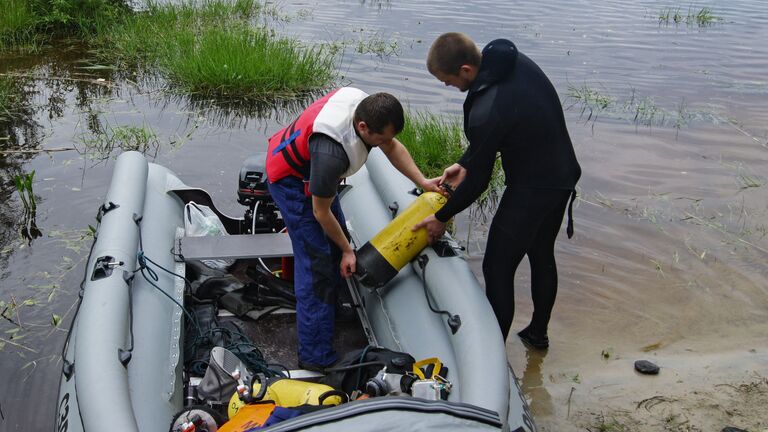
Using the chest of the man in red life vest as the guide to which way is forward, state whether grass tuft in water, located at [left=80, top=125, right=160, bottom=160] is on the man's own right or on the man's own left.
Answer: on the man's own left

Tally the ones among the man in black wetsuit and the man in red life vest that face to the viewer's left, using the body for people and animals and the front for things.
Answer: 1

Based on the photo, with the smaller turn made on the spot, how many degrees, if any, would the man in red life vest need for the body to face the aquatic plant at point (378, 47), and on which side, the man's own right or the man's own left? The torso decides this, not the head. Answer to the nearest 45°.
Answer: approximately 90° to the man's own left

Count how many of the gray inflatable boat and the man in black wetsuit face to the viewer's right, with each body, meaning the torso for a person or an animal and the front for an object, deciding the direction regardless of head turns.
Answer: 0

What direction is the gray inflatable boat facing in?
toward the camera

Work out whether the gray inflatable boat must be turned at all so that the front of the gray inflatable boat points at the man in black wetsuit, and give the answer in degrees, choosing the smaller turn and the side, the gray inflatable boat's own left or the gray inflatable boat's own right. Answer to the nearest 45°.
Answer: approximately 90° to the gray inflatable boat's own left

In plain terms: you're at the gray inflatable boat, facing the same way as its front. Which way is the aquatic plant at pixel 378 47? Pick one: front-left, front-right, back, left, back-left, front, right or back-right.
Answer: back

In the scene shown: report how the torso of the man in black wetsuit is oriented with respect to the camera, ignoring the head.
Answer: to the viewer's left

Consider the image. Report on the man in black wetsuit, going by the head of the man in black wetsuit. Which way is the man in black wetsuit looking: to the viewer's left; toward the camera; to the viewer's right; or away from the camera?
to the viewer's left

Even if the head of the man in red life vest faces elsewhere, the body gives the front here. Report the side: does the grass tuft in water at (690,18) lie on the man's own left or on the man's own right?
on the man's own left

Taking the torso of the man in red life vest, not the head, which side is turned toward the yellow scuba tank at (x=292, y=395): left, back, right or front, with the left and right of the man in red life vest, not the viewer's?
right

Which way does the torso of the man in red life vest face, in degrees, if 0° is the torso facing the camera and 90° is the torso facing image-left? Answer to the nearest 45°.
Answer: approximately 270°

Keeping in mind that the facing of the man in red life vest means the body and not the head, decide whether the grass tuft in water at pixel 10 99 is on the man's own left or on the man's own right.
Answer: on the man's own left

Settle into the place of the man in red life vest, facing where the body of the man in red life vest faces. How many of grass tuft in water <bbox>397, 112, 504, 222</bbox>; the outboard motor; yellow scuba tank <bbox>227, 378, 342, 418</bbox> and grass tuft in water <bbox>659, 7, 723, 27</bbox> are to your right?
1

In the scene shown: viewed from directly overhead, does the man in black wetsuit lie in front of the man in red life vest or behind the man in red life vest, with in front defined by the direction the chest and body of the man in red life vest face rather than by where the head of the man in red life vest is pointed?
in front

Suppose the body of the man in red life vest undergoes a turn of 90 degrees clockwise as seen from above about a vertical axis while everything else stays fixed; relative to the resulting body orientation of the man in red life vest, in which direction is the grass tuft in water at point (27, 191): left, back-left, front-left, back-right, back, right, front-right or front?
back-right
